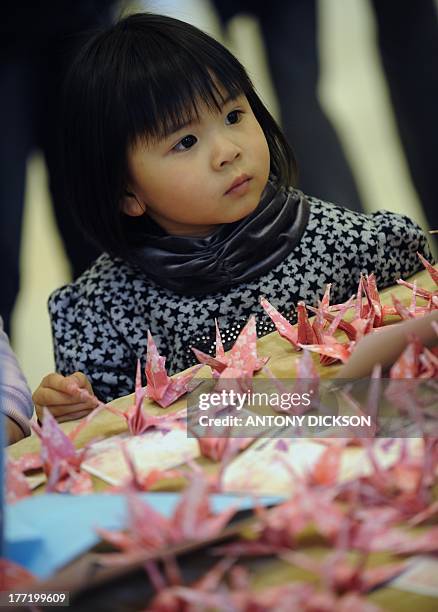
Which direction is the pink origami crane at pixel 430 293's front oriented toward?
to the viewer's left

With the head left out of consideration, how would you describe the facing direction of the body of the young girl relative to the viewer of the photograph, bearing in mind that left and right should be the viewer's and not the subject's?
facing the viewer and to the right of the viewer

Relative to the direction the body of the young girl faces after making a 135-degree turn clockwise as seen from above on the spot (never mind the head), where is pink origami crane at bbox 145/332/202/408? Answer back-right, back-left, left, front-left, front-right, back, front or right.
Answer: left

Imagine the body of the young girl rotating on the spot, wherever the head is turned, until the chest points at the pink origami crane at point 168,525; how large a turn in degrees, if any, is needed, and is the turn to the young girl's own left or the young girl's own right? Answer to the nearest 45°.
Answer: approximately 45° to the young girl's own right

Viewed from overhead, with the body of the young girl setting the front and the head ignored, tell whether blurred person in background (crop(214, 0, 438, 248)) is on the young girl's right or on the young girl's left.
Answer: on the young girl's left

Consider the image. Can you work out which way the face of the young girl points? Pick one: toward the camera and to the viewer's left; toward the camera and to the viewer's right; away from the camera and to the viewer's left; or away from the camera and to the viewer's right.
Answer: toward the camera and to the viewer's right
